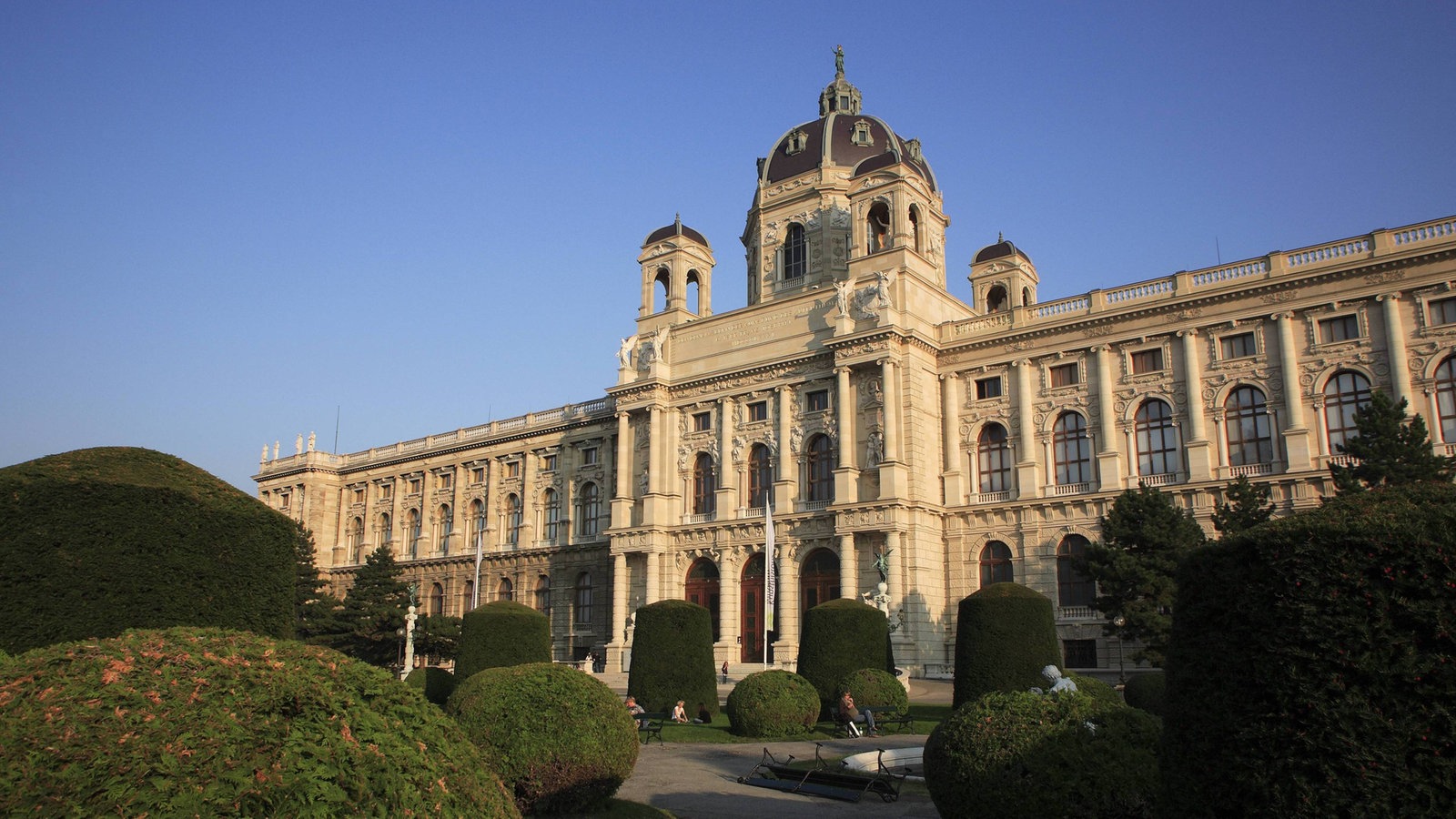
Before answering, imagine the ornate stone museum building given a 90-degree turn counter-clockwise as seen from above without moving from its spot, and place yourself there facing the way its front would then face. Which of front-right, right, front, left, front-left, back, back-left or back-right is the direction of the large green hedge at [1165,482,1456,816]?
front-right

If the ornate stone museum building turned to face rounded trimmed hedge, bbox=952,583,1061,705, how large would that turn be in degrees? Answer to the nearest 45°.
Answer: approximately 45° to its left

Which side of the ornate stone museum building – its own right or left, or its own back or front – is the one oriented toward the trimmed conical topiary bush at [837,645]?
front

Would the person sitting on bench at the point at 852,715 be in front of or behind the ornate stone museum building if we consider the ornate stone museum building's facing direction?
in front

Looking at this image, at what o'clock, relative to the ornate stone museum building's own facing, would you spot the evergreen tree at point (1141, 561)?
The evergreen tree is roughly at 10 o'clock from the ornate stone museum building.

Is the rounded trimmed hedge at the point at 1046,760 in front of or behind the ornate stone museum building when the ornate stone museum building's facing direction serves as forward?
in front

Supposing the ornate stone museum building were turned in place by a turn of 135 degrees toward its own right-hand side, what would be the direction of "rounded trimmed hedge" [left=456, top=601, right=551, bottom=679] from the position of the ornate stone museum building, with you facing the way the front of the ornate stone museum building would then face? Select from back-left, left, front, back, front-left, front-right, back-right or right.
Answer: back-left

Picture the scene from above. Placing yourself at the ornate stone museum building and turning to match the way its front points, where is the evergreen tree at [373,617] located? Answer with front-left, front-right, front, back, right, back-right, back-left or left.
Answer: front-right

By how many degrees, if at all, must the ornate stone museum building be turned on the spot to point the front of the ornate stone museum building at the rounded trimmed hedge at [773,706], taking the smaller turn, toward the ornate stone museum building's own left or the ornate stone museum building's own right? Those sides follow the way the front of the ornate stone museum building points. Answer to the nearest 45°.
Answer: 0° — it already faces it

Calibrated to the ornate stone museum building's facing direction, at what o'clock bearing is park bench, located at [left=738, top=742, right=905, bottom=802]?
The park bench is roughly at 11 o'clock from the ornate stone museum building.

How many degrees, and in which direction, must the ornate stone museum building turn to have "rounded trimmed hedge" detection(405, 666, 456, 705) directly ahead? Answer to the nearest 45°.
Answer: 0° — it already faces it

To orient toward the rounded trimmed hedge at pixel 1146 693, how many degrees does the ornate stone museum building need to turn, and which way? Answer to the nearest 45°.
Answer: approximately 45° to its left

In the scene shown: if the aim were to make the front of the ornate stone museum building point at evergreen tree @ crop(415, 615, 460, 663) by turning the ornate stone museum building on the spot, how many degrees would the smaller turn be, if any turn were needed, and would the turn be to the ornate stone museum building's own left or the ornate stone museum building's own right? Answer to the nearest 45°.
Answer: approximately 45° to the ornate stone museum building's own right

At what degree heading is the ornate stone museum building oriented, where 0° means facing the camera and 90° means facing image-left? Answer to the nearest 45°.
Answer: approximately 45°

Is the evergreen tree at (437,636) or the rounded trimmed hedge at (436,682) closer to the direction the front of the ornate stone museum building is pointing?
the rounded trimmed hedge

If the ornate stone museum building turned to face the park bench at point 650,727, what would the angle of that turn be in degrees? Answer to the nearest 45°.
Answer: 0° — it already faces it

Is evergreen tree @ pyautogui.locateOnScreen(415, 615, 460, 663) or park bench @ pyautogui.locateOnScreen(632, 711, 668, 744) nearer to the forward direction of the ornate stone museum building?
the park bench
